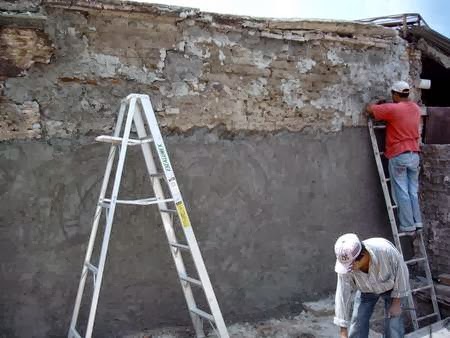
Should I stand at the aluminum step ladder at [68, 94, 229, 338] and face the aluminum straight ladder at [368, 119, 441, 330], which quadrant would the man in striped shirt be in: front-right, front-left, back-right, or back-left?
front-right

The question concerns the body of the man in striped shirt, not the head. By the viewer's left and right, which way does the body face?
facing the viewer and to the left of the viewer

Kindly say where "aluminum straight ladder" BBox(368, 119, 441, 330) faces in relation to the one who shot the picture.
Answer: facing the viewer and to the right of the viewer

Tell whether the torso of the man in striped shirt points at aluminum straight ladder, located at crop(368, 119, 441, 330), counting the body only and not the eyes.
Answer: no

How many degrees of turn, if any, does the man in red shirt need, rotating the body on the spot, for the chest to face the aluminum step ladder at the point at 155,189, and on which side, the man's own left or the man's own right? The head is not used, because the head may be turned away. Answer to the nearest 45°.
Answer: approximately 90° to the man's own left

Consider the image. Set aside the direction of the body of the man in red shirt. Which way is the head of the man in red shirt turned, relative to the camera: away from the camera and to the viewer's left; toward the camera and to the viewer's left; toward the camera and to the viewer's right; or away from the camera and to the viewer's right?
away from the camera and to the viewer's left

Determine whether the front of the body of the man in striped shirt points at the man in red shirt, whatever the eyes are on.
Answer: no

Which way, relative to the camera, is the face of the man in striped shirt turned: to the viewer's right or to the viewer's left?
to the viewer's left

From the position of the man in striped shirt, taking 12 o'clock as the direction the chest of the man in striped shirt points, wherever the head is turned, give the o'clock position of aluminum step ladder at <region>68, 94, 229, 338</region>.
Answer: The aluminum step ladder is roughly at 1 o'clock from the man in striped shirt.
